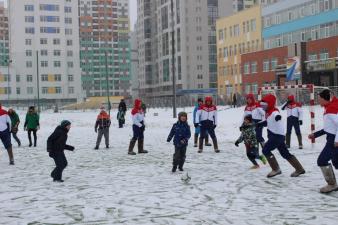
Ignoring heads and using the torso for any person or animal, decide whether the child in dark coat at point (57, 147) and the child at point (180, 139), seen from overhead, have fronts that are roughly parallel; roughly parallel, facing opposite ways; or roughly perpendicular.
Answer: roughly perpendicular

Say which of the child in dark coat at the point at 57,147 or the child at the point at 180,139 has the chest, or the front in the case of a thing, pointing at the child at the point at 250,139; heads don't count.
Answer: the child in dark coat

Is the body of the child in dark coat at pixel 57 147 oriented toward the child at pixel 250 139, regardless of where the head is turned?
yes

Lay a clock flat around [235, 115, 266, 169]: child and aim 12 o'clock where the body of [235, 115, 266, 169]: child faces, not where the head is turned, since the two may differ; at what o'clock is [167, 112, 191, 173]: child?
[167, 112, 191, 173]: child is roughly at 1 o'clock from [235, 115, 266, 169]: child.

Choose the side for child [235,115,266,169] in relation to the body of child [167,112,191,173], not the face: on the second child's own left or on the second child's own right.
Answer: on the second child's own left

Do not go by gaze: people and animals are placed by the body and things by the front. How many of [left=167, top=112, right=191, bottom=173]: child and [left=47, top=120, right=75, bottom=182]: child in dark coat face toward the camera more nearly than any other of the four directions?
1

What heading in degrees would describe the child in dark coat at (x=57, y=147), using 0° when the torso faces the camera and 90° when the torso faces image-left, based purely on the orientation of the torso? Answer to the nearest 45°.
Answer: approximately 270°

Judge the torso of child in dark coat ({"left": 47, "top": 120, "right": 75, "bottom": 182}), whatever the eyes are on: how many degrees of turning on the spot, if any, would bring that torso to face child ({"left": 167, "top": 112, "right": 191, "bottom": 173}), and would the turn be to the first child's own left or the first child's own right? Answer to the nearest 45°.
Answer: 0° — they already face them

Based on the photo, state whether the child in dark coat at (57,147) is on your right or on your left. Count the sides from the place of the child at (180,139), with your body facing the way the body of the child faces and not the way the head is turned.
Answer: on your right
